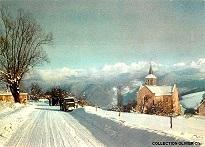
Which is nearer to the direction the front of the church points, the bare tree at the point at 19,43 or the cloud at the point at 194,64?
the bare tree

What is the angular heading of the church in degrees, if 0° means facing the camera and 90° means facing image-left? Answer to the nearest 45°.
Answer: approximately 45°

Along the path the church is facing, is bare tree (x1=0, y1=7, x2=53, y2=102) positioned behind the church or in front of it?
in front

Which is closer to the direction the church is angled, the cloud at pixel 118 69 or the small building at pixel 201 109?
the cloud

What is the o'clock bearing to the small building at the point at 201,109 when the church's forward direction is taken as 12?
The small building is roughly at 7 o'clock from the church.
